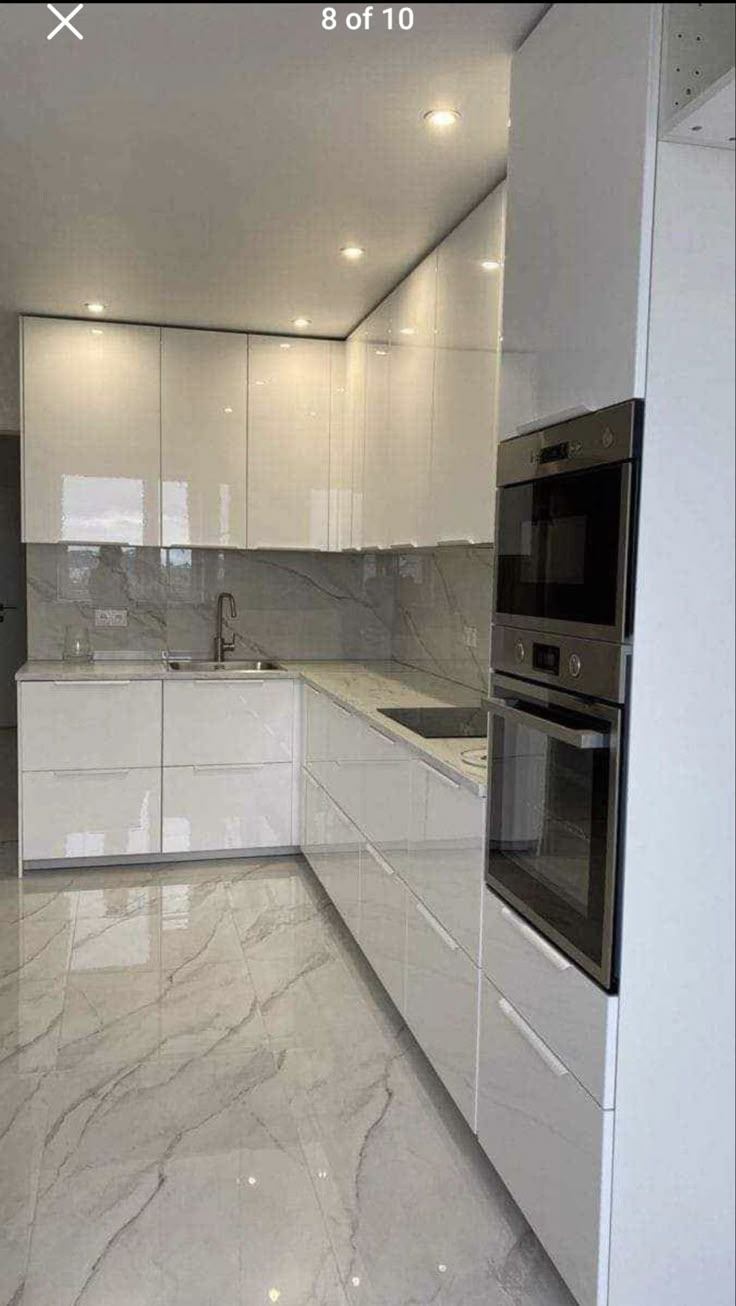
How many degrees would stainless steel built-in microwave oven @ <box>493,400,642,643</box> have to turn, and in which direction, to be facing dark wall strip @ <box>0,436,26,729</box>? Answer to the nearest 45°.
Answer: approximately 90° to its right

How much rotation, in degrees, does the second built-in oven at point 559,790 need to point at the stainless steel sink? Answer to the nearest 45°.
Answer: approximately 90° to its right

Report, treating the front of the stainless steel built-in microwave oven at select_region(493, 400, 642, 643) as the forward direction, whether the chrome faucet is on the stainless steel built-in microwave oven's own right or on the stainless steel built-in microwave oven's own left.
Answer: on the stainless steel built-in microwave oven's own right

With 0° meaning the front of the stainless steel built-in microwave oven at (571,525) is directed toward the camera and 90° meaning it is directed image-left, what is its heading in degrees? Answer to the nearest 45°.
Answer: approximately 45°

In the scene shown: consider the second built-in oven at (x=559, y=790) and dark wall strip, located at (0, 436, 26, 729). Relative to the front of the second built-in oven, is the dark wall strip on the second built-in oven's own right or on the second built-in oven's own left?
on the second built-in oven's own right

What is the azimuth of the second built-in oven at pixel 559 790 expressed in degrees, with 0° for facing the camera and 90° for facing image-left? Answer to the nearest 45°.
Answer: approximately 45°
